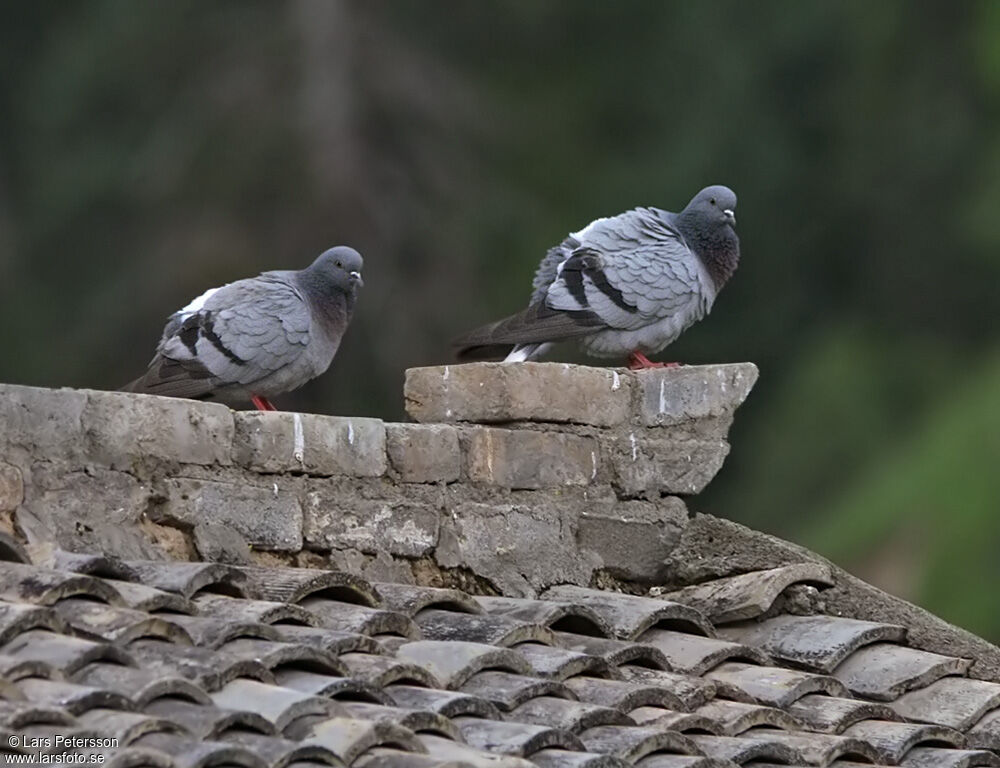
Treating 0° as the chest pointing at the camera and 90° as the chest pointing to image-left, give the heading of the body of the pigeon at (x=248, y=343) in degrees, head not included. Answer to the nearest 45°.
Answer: approximately 270°

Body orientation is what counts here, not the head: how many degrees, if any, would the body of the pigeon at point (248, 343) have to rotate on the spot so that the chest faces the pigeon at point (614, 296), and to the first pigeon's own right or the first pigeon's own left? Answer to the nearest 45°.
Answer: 0° — it already faces it

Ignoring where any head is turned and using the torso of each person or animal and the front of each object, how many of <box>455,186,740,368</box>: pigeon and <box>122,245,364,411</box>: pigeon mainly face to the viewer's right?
2

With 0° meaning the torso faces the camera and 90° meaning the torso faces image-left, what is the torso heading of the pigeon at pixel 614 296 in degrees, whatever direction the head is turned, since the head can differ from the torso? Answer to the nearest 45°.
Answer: approximately 270°
